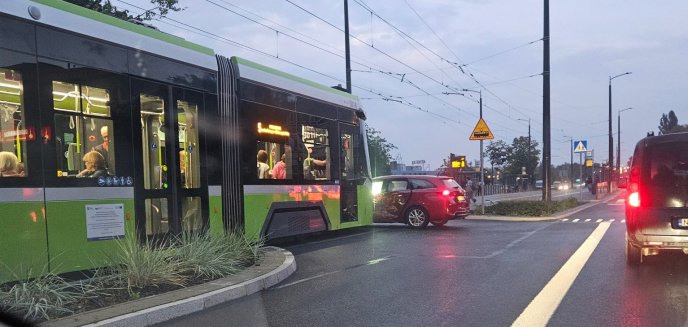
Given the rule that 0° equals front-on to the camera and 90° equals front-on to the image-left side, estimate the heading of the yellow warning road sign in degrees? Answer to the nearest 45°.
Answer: approximately 0°

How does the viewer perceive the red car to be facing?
facing away from the viewer and to the left of the viewer

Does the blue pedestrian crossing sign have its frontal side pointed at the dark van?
yes

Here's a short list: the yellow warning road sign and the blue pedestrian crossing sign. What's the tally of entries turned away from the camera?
0

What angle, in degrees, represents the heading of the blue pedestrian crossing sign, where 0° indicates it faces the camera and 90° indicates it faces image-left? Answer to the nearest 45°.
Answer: approximately 0°

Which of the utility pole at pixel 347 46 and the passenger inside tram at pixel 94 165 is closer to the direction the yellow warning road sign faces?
the passenger inside tram

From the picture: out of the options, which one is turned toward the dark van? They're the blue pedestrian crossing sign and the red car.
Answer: the blue pedestrian crossing sign

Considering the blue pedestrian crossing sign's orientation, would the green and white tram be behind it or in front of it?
in front

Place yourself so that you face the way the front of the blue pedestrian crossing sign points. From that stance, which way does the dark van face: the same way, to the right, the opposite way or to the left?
the opposite way

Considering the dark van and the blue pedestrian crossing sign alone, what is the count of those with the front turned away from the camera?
1

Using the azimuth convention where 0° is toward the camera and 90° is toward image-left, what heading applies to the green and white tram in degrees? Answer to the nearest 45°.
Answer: approximately 225°
